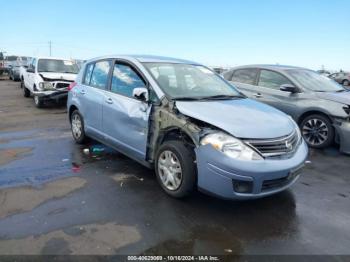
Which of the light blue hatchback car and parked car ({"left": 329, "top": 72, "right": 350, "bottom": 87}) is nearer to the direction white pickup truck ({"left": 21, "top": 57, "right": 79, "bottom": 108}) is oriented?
the light blue hatchback car

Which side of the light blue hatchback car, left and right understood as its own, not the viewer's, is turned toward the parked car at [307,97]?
left

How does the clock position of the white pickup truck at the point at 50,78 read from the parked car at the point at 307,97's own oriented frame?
The white pickup truck is roughly at 5 o'clock from the parked car.

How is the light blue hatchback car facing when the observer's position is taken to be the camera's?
facing the viewer and to the right of the viewer

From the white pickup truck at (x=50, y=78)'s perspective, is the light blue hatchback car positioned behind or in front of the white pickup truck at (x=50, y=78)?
in front

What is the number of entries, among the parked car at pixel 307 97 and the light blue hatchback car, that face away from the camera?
0

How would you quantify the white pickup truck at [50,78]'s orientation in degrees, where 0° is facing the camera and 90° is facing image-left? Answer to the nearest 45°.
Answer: approximately 315°

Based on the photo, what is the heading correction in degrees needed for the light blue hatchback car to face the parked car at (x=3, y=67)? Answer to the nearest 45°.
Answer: approximately 180°

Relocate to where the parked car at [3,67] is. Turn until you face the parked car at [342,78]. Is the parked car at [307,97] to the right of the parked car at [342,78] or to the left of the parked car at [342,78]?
right

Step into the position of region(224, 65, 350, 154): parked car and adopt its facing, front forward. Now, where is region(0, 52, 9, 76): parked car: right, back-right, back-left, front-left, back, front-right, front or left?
back
